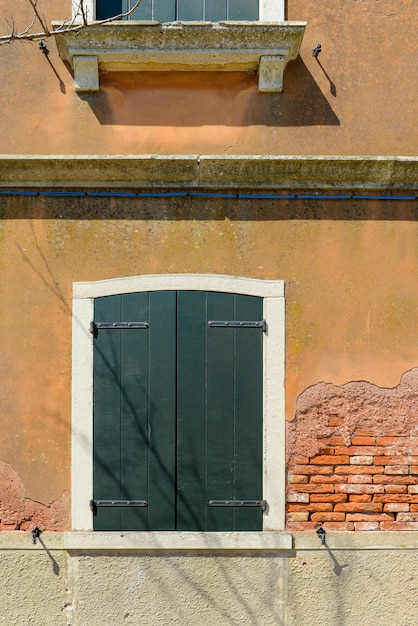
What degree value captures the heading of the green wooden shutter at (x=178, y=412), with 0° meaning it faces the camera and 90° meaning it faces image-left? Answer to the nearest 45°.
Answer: approximately 0°

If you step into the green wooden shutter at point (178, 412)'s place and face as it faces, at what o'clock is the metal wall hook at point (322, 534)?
The metal wall hook is roughly at 9 o'clock from the green wooden shutter.

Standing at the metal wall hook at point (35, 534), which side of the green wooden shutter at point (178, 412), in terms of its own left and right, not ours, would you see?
right
